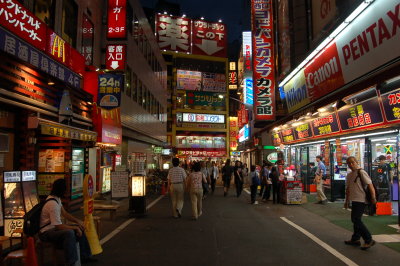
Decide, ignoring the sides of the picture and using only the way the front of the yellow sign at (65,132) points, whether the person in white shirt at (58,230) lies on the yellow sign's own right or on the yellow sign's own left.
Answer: on the yellow sign's own right

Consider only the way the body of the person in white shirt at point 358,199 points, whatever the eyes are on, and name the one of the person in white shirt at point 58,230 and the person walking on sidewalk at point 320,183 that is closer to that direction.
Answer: the person in white shirt

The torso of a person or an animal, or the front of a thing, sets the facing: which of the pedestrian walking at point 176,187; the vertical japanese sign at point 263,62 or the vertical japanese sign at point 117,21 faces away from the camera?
the pedestrian walking

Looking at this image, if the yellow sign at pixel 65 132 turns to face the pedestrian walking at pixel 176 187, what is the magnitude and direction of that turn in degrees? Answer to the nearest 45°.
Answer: approximately 45° to its left

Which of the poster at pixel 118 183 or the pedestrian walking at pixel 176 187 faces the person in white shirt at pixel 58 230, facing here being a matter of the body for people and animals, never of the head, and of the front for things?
the poster

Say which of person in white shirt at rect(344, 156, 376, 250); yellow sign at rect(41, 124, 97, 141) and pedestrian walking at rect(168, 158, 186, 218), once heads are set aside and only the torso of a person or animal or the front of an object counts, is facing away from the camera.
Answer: the pedestrian walking

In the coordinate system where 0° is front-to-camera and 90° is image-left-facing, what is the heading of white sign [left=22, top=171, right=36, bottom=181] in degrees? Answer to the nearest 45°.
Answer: approximately 0°

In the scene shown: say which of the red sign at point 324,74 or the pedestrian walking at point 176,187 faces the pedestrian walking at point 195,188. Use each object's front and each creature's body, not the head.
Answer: the red sign

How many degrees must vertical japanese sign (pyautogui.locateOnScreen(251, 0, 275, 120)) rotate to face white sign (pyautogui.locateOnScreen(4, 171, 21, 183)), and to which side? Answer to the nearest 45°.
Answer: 0° — it already faces it

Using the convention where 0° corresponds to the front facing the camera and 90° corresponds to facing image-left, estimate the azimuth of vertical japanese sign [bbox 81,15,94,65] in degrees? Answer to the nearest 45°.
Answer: approximately 315°

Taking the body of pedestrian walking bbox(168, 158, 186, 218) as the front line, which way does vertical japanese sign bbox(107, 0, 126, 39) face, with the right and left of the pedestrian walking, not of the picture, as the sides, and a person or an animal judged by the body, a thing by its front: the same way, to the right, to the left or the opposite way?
the opposite way
